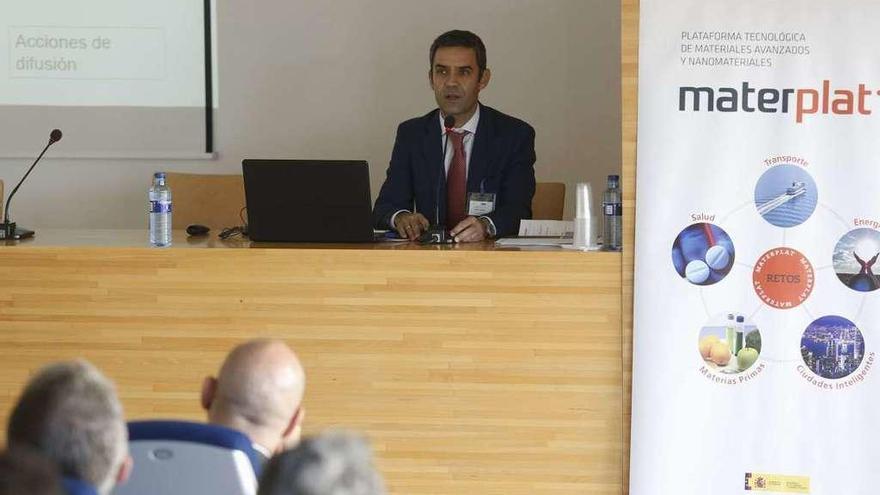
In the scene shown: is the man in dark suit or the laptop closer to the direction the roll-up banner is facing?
the laptop

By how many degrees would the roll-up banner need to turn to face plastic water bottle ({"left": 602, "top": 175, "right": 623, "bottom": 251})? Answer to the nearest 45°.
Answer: approximately 90° to its right

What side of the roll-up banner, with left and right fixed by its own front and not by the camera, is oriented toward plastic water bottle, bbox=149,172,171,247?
right

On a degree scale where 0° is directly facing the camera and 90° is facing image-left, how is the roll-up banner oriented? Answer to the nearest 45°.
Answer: approximately 0°

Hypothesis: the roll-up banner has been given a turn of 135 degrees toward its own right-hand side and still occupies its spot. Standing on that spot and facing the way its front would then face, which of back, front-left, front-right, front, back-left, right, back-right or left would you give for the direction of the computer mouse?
front-left

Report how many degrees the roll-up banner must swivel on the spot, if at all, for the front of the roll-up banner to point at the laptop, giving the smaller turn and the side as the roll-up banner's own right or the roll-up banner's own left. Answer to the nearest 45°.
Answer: approximately 90° to the roll-up banner's own right

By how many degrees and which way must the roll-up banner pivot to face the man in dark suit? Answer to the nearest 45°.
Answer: approximately 135° to its right
